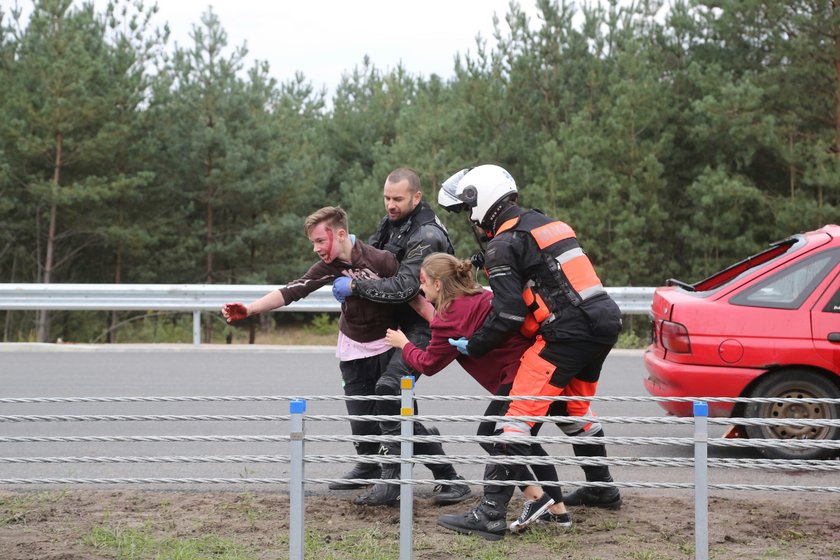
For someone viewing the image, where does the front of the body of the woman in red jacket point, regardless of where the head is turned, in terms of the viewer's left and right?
facing to the left of the viewer

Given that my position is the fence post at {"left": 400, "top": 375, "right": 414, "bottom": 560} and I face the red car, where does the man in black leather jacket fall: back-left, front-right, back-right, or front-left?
front-left

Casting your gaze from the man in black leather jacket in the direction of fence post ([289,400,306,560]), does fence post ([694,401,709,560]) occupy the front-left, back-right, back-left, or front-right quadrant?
front-left

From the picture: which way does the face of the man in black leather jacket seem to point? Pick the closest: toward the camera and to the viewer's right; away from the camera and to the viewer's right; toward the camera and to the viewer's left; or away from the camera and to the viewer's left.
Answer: toward the camera and to the viewer's left

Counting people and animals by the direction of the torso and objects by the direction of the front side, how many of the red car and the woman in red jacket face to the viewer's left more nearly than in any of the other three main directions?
1

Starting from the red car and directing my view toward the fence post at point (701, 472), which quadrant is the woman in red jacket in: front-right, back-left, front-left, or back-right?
front-right

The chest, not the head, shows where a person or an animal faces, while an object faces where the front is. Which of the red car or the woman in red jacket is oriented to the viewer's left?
the woman in red jacket

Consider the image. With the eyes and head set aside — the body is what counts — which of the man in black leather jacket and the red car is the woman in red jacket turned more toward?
the man in black leather jacket

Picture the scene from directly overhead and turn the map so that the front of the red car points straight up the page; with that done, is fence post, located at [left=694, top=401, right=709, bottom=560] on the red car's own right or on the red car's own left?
on the red car's own right

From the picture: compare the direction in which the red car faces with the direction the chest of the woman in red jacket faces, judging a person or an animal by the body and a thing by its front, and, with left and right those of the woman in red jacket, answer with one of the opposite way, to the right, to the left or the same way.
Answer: the opposite way

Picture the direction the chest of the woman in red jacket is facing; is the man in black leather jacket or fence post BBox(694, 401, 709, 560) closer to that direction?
the man in black leather jacket

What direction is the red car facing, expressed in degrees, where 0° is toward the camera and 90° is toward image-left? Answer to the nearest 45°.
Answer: approximately 270°

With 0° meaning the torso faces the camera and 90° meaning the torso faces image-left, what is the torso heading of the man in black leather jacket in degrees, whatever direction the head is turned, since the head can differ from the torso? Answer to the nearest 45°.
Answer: approximately 45°
